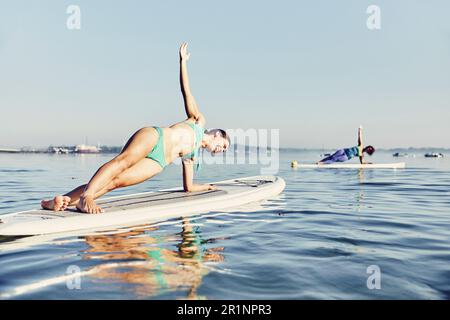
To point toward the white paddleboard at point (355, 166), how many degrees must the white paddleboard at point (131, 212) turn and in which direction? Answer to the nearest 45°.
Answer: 0° — it already faces it

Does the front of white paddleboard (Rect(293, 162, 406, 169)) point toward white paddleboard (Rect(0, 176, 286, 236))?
no

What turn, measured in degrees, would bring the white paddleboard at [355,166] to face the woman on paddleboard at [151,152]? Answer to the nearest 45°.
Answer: approximately 90° to its right

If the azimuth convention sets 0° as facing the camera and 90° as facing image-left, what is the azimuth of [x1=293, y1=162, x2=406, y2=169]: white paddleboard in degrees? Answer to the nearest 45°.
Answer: approximately 270°

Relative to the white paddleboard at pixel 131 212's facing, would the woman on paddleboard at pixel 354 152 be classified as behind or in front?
in front

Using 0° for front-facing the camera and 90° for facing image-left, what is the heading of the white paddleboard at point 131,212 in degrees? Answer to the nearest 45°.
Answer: approximately 225°

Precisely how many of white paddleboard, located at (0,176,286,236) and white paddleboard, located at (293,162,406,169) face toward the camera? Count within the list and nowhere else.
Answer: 0
